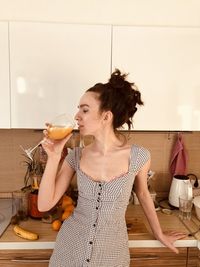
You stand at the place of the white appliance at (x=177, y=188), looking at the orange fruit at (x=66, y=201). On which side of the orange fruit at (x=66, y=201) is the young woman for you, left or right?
left

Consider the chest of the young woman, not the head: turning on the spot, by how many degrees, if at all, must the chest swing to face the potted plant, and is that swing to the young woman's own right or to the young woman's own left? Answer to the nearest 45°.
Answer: approximately 135° to the young woman's own right

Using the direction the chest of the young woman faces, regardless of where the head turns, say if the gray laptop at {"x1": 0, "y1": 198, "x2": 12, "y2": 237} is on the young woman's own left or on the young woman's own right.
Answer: on the young woman's own right

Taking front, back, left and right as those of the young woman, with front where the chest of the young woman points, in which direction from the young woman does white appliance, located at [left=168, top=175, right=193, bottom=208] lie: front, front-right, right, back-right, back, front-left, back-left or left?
back-left

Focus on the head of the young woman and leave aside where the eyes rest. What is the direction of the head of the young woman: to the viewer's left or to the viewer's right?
to the viewer's left

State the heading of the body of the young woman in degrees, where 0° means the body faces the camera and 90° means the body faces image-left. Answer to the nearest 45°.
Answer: approximately 0°

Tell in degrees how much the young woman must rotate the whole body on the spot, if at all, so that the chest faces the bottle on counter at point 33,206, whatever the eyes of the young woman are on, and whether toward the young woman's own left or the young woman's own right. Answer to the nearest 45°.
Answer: approximately 135° to the young woman's own right

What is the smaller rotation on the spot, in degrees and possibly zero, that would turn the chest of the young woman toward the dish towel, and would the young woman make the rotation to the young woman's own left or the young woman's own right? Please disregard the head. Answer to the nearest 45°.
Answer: approximately 135° to the young woman's own left
